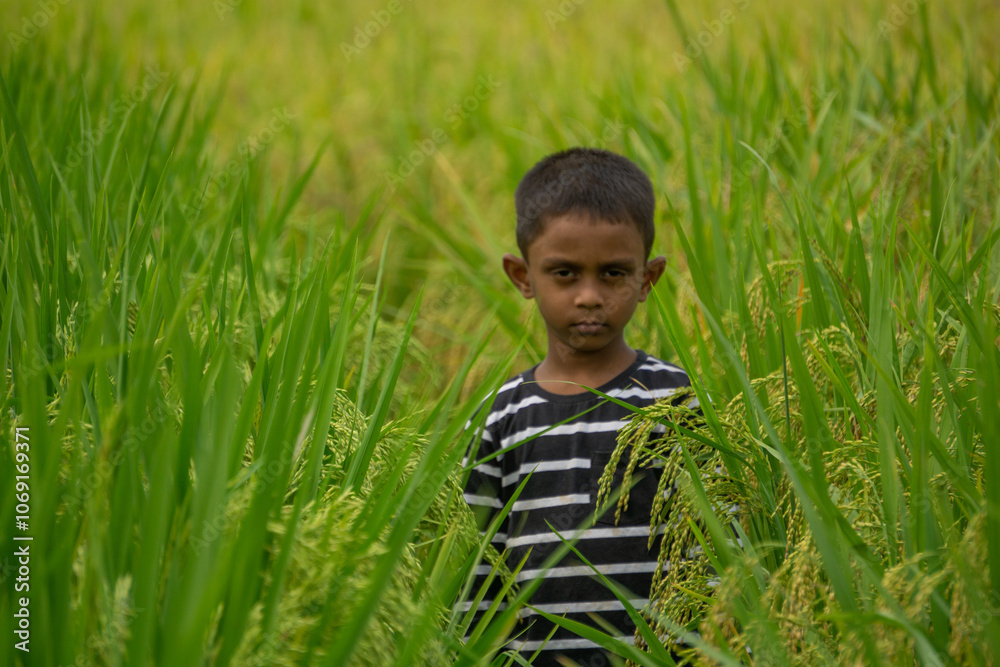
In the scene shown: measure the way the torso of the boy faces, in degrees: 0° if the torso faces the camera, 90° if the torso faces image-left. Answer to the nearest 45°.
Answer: approximately 0°
